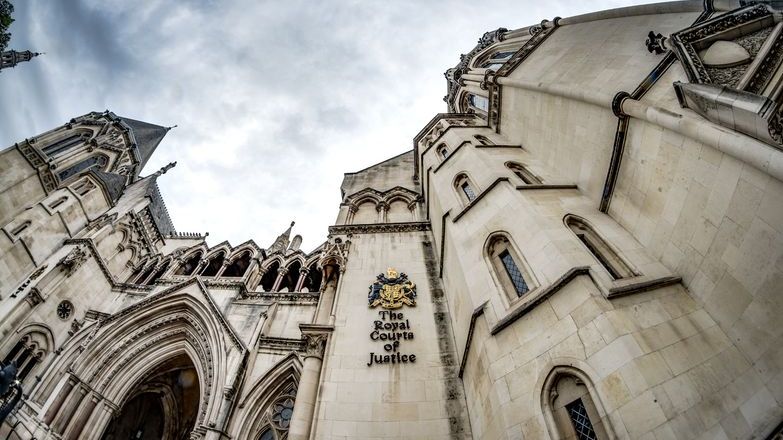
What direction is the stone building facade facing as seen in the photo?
toward the camera

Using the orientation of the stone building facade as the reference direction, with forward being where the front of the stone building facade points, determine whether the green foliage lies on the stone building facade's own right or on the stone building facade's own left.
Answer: on the stone building facade's own right
